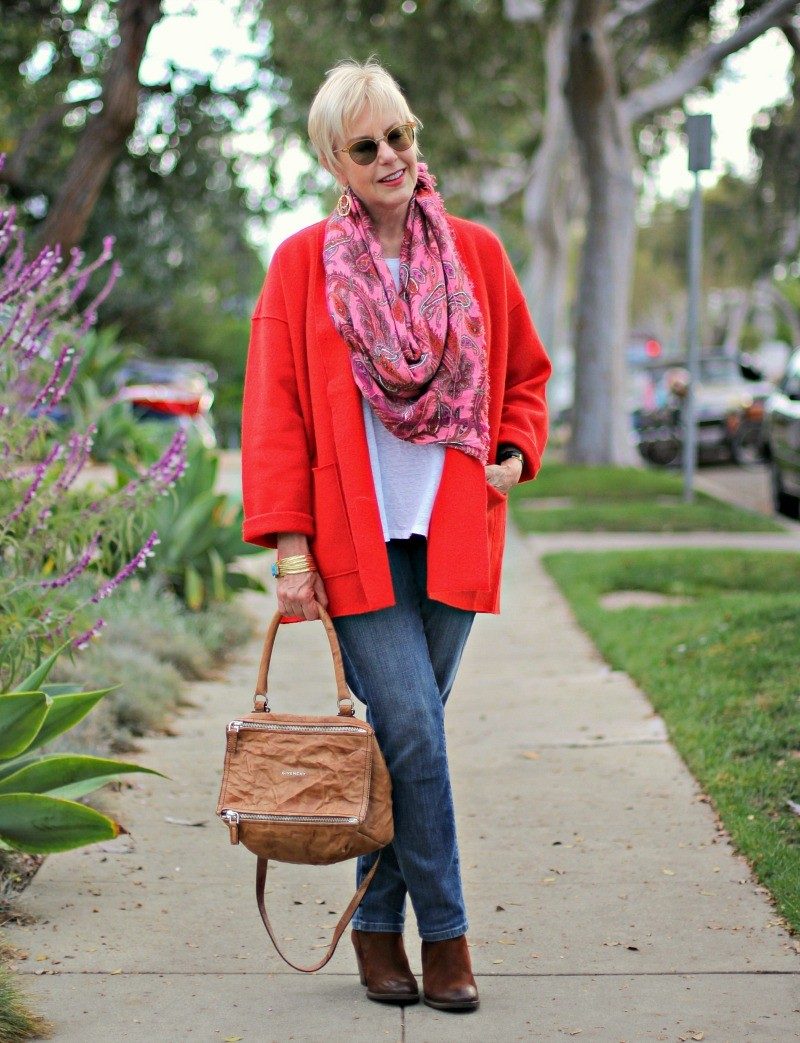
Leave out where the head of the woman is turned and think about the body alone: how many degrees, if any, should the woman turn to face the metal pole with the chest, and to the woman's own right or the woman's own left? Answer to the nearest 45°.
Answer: approximately 180°

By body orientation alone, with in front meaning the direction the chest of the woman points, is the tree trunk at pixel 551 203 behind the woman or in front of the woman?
behind

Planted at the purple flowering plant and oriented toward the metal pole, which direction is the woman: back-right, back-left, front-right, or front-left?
back-right

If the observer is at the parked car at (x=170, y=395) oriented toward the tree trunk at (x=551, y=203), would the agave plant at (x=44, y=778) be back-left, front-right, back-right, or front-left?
back-right

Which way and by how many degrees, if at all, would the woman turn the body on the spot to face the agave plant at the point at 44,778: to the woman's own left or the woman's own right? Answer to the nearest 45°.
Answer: approximately 90° to the woman's own right

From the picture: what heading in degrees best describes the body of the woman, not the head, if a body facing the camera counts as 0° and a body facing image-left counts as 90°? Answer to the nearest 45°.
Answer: approximately 0°

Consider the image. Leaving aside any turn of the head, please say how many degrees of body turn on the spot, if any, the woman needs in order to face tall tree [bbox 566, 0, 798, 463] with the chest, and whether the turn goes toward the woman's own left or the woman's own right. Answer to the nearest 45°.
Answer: approximately 180°

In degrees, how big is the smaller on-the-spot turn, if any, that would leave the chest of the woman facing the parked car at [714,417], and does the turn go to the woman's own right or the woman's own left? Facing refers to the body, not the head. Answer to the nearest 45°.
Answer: approximately 180°

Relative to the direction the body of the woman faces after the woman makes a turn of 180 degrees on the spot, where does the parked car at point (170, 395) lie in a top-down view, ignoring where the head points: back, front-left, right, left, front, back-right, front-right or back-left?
front

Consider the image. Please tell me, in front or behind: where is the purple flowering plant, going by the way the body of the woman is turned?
behind
